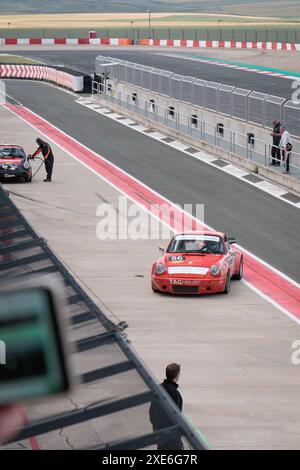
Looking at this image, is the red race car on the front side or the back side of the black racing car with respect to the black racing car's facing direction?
on the front side

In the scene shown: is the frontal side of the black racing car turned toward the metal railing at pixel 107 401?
yes

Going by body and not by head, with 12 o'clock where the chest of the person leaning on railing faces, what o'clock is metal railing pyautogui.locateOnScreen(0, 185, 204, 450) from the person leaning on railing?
The metal railing is roughly at 9 o'clock from the person leaning on railing.

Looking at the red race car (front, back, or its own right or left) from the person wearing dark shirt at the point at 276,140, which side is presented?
back

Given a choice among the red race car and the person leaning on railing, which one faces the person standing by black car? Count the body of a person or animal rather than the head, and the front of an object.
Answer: the person leaning on railing

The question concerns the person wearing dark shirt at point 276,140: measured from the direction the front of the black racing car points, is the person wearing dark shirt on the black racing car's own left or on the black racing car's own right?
on the black racing car's own left

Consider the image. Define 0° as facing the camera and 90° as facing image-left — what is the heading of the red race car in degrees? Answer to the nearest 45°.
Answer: approximately 0°
